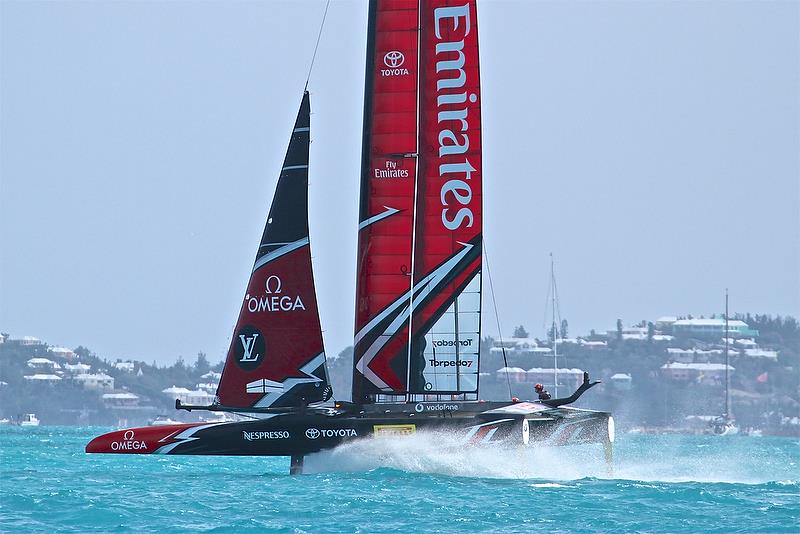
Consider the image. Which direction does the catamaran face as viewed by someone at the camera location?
facing to the left of the viewer
